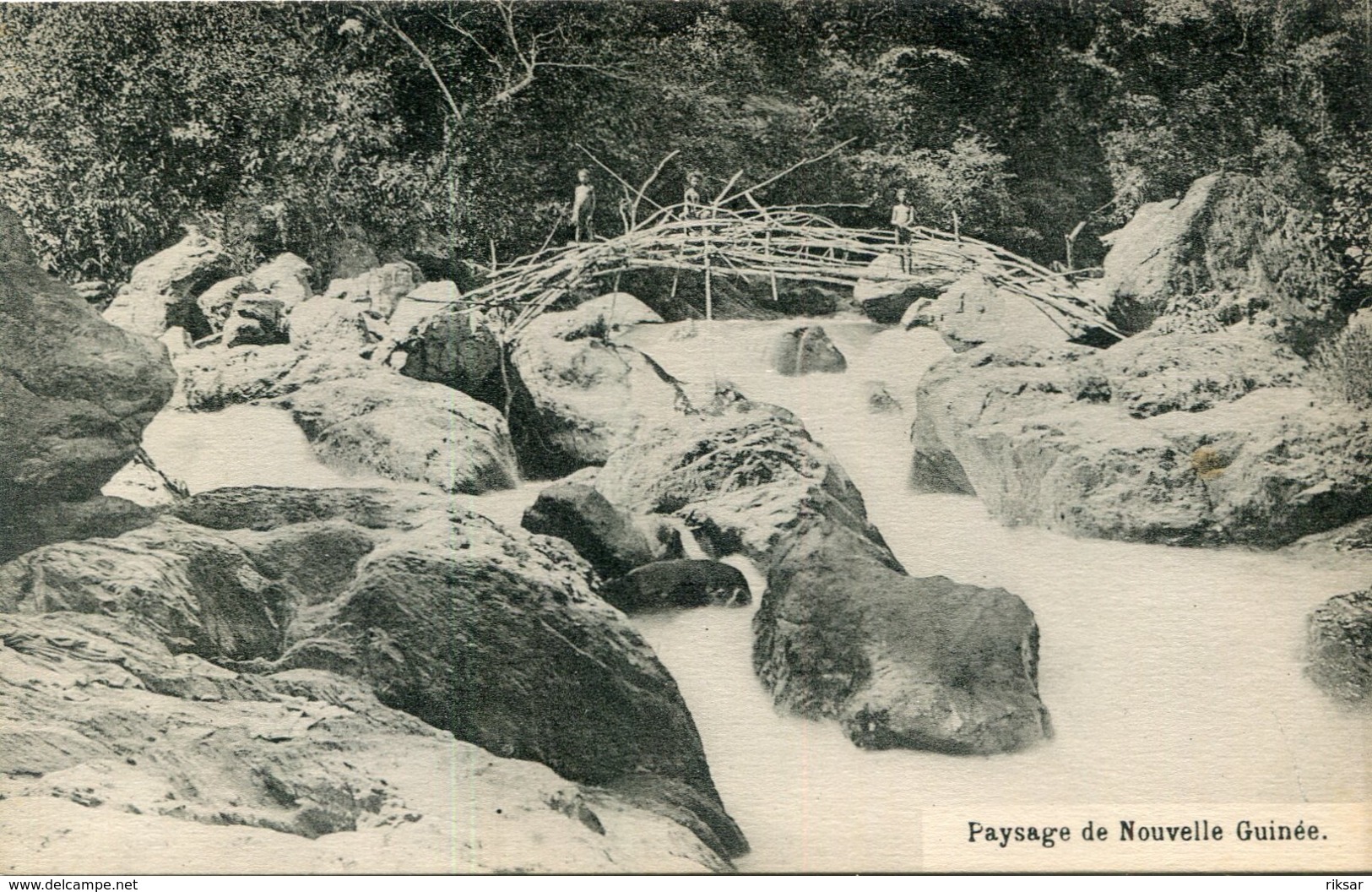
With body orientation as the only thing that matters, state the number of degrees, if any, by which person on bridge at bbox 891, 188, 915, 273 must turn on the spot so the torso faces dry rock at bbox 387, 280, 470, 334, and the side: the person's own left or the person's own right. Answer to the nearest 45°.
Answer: approximately 90° to the person's own right

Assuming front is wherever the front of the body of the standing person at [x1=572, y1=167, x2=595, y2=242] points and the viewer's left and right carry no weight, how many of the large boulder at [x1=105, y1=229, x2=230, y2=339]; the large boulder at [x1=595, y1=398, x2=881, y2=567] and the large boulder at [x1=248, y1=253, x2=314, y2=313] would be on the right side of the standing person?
2

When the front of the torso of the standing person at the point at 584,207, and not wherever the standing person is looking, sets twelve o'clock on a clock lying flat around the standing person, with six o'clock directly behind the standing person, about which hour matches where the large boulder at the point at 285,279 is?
The large boulder is roughly at 3 o'clock from the standing person.

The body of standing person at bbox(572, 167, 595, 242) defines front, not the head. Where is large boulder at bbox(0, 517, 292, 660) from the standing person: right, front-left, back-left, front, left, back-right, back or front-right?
front-right

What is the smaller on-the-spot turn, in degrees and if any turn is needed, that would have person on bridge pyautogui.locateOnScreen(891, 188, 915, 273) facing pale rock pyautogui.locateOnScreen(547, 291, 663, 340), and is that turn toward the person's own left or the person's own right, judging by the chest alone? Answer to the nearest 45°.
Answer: approximately 90° to the person's own right

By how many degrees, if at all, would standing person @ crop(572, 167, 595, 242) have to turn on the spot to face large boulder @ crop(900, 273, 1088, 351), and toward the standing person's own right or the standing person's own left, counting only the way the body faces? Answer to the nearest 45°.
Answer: approximately 90° to the standing person's own left

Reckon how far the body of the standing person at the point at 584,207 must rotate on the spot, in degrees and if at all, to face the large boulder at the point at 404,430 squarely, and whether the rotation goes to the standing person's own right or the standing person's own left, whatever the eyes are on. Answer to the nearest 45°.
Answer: approximately 45° to the standing person's own right

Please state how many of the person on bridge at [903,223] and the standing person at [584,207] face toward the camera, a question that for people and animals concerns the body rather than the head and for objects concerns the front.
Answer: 2

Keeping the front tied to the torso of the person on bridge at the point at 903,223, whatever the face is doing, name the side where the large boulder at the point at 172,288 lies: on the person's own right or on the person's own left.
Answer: on the person's own right

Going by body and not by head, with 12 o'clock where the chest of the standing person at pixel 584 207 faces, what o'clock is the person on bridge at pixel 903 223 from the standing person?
The person on bridge is roughly at 9 o'clock from the standing person.

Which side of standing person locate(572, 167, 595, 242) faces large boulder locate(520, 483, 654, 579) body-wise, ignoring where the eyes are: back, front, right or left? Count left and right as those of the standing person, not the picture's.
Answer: front

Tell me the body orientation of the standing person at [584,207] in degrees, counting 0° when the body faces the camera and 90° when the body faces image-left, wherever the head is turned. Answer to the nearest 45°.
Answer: approximately 0°

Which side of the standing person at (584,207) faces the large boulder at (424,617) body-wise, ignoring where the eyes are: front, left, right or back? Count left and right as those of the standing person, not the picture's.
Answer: front
